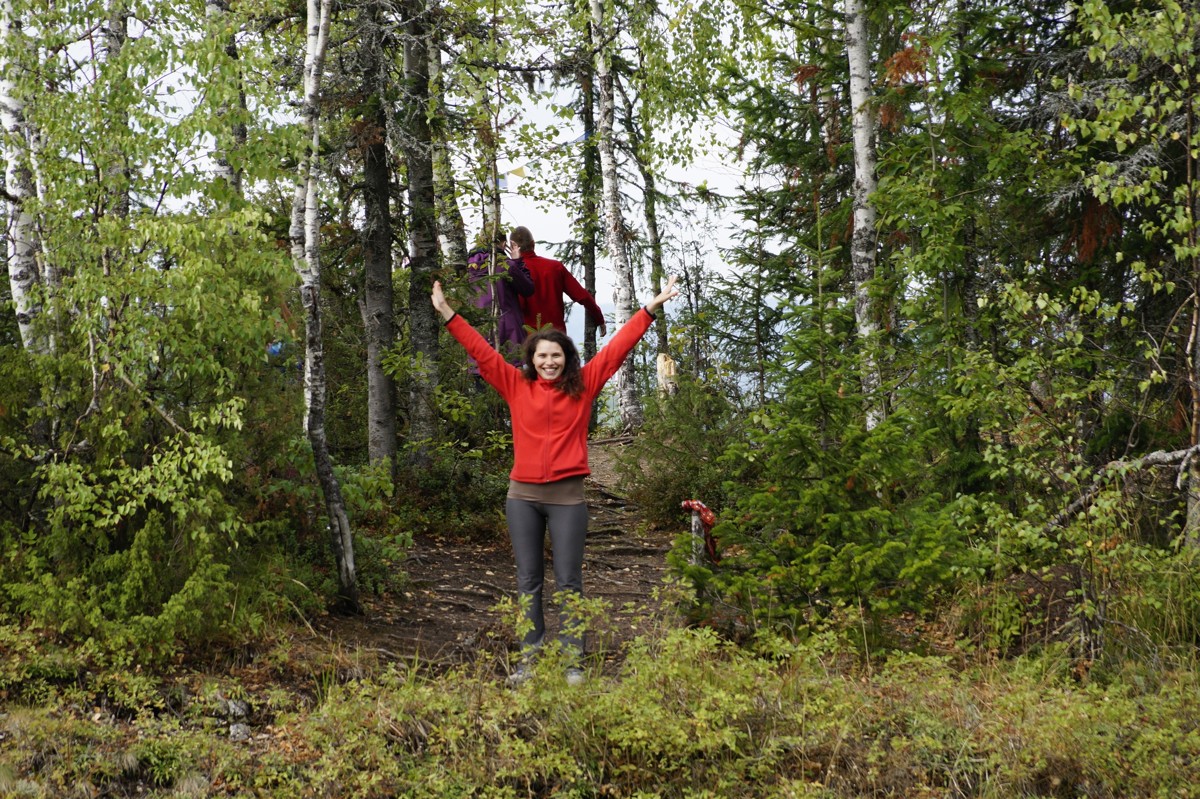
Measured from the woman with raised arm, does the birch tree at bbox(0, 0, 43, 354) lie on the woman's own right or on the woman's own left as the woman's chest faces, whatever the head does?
on the woman's own right

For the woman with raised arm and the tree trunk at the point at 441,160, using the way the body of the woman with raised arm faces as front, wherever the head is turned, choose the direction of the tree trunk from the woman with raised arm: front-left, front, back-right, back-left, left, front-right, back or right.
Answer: back

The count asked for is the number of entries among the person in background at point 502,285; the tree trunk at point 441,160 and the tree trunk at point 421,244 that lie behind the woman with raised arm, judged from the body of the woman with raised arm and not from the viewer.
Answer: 3

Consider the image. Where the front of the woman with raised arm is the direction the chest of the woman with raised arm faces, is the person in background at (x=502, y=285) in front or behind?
behind

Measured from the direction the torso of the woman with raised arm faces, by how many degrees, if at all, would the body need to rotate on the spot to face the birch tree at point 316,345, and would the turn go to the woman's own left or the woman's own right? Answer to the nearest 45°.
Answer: approximately 135° to the woman's own right

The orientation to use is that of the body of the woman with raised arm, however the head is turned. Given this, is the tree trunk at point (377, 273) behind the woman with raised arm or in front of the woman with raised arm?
behind

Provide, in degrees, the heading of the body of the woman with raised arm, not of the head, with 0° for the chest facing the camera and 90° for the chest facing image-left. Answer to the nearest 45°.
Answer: approximately 0°

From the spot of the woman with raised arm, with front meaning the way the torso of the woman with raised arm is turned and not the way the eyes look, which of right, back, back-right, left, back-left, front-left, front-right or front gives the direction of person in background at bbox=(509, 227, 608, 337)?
back

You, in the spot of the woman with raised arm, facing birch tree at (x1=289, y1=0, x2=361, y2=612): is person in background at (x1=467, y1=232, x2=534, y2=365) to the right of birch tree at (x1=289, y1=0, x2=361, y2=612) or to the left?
right

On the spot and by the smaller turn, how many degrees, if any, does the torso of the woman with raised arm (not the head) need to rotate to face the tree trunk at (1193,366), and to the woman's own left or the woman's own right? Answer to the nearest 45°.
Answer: approximately 90° to the woman's own left

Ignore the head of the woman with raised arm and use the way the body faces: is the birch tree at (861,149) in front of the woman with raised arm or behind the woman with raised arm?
behind
